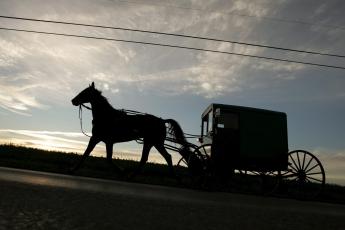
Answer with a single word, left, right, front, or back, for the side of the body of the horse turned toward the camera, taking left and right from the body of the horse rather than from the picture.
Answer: left

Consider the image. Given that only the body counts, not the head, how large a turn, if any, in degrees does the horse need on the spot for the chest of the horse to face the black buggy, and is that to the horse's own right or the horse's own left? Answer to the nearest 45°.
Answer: approximately 180°
